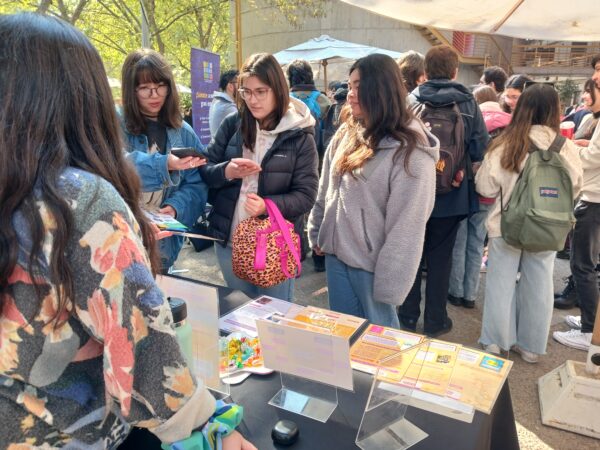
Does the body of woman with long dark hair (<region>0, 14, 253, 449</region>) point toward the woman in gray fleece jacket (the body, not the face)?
yes

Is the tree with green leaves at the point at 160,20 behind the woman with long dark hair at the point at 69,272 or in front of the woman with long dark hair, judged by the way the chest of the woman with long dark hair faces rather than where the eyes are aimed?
in front

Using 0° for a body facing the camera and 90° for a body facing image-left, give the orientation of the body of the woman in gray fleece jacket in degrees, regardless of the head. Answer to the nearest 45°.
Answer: approximately 45°

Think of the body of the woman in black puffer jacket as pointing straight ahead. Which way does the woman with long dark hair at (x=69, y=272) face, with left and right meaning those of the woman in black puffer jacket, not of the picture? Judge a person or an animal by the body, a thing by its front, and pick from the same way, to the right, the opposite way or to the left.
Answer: the opposite way

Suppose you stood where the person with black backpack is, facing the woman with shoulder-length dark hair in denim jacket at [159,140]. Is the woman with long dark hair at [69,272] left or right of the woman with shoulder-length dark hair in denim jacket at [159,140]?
left

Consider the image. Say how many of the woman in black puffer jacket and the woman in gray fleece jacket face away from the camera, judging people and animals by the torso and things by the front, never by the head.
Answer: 0

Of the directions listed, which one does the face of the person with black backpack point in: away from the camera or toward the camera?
away from the camera

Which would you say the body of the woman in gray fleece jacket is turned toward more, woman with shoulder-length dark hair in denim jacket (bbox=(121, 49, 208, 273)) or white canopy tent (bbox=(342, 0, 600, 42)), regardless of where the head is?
the woman with shoulder-length dark hair in denim jacket

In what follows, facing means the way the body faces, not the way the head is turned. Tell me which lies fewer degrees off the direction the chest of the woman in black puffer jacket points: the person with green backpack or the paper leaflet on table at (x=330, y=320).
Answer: the paper leaflet on table

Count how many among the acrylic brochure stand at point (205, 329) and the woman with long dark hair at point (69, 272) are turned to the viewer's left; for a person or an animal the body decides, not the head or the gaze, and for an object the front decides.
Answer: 0

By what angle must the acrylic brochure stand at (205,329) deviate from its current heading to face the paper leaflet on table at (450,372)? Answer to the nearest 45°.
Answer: approximately 45° to its right

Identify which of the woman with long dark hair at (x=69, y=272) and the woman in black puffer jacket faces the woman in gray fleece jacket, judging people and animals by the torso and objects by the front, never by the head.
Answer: the woman with long dark hair

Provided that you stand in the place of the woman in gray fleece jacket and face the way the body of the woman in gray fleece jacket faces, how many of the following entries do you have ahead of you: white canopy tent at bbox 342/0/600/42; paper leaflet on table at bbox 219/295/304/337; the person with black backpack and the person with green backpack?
1

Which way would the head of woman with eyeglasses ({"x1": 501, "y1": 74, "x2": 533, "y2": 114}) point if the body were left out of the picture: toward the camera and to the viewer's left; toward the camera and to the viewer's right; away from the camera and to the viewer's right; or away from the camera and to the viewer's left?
toward the camera and to the viewer's left

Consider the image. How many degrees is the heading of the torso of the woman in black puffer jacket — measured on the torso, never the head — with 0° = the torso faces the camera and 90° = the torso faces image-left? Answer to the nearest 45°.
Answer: approximately 45°

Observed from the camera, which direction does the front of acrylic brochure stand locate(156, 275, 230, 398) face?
facing away from the viewer and to the right of the viewer

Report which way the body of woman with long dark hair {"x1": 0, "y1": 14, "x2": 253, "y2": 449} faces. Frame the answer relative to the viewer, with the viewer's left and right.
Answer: facing away from the viewer and to the right of the viewer
